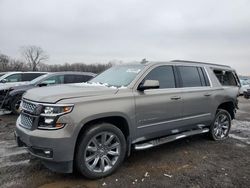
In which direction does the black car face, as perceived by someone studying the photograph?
facing the viewer and to the left of the viewer

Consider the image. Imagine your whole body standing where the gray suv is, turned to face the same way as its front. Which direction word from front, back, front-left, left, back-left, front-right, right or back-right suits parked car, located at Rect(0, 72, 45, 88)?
right

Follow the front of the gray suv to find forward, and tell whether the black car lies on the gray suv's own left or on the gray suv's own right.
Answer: on the gray suv's own right

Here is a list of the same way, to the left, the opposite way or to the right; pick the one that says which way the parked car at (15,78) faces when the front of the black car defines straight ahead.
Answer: the same way

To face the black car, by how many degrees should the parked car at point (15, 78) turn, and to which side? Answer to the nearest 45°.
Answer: approximately 45° to its left

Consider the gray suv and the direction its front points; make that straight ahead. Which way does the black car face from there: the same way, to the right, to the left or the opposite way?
the same way

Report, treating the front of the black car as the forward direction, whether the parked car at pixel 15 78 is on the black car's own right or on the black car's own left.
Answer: on the black car's own right
